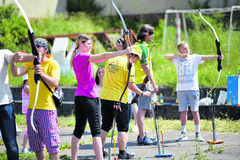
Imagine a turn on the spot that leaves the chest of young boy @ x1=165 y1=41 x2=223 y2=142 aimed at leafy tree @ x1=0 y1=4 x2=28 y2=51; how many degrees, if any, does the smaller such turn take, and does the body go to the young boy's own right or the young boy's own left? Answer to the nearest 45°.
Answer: approximately 135° to the young boy's own right

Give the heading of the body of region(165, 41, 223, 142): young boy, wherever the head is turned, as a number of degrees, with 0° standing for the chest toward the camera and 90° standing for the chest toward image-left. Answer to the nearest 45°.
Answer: approximately 0°

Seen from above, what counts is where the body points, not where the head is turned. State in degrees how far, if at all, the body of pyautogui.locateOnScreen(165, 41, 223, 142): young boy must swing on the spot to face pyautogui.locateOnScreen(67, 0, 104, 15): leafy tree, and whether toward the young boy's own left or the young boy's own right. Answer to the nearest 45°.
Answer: approximately 180°
